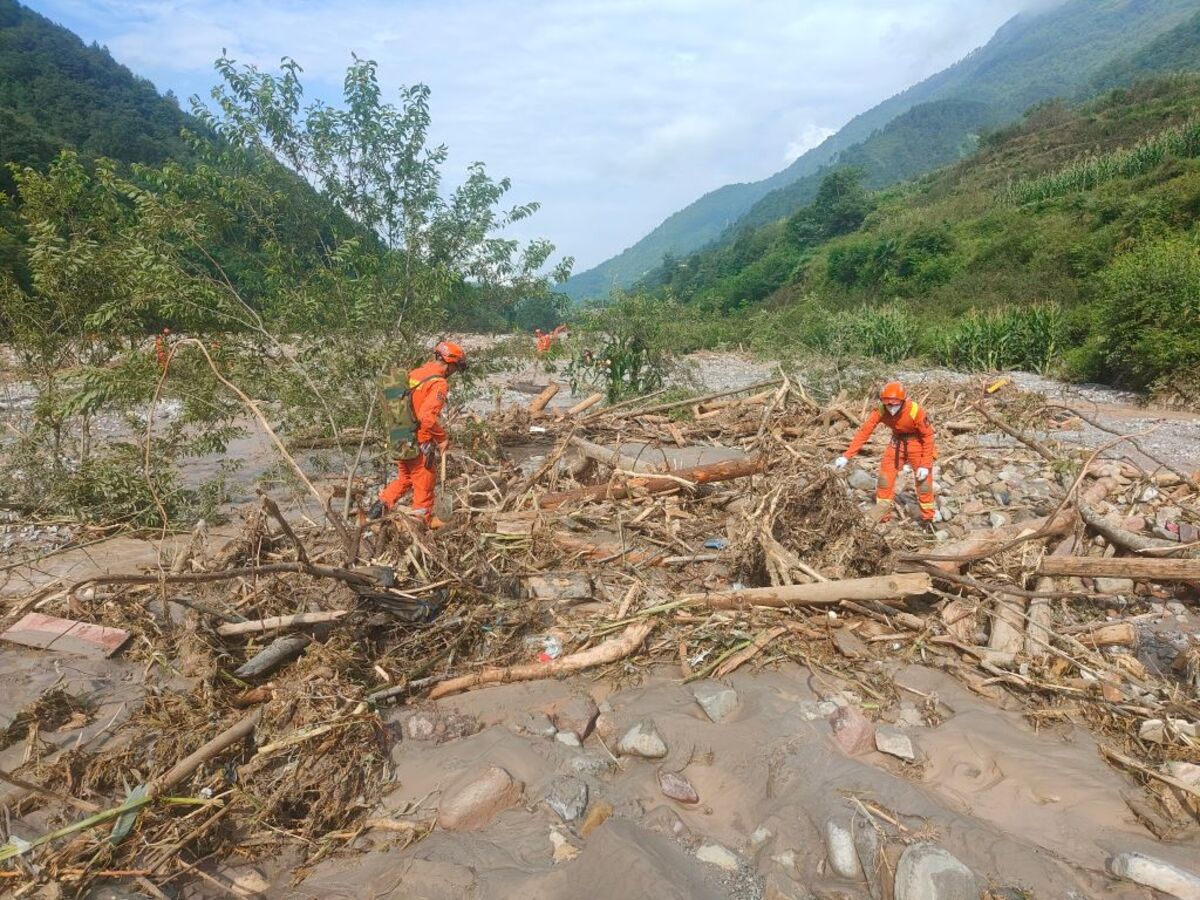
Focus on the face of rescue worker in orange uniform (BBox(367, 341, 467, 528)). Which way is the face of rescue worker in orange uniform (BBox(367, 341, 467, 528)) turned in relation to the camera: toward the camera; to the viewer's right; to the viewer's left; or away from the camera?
to the viewer's right

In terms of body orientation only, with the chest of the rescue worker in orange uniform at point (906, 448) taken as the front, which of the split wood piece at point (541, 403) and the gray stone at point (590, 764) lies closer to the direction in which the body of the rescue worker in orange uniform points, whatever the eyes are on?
the gray stone

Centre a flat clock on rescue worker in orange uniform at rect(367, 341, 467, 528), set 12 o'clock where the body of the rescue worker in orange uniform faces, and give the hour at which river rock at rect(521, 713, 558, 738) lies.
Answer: The river rock is roughly at 3 o'clock from the rescue worker in orange uniform.

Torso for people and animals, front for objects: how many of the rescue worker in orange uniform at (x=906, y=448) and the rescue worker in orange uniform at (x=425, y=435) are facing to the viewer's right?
1

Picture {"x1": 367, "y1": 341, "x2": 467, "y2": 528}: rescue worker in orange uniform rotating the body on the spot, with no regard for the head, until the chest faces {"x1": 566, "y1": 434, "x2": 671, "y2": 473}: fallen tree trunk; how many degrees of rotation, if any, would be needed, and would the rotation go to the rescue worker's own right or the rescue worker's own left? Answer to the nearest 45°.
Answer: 0° — they already face it

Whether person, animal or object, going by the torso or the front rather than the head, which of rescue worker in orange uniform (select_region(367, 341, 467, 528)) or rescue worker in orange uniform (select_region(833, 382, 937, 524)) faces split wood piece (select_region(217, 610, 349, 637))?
rescue worker in orange uniform (select_region(833, 382, 937, 524))

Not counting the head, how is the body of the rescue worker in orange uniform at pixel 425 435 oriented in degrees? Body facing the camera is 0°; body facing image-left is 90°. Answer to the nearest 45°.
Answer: approximately 270°

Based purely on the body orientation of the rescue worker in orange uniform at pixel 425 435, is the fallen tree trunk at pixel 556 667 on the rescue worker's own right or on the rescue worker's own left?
on the rescue worker's own right

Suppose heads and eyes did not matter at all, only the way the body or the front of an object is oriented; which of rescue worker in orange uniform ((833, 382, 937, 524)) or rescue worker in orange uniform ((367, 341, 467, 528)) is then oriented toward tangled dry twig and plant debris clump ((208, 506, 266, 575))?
rescue worker in orange uniform ((833, 382, 937, 524))

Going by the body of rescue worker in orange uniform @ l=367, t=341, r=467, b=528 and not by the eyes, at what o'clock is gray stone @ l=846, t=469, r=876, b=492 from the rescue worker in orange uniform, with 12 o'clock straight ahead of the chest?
The gray stone is roughly at 12 o'clock from the rescue worker in orange uniform.

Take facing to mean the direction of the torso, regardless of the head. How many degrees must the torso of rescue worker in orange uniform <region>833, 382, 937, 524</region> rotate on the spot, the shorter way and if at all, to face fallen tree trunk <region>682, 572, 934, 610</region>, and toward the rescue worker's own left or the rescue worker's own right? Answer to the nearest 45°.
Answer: approximately 45° to the rescue worker's own left

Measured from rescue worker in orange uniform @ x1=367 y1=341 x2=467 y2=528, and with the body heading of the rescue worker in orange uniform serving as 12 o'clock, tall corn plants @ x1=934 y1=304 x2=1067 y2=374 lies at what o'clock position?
The tall corn plants is roughly at 11 o'clock from the rescue worker in orange uniform.

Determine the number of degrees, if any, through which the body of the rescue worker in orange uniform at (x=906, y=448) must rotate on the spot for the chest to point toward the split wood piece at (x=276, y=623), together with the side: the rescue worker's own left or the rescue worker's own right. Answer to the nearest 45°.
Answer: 0° — they already face it

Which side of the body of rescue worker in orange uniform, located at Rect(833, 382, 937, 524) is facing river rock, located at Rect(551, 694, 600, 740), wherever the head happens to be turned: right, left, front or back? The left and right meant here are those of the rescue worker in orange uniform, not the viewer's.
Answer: front
